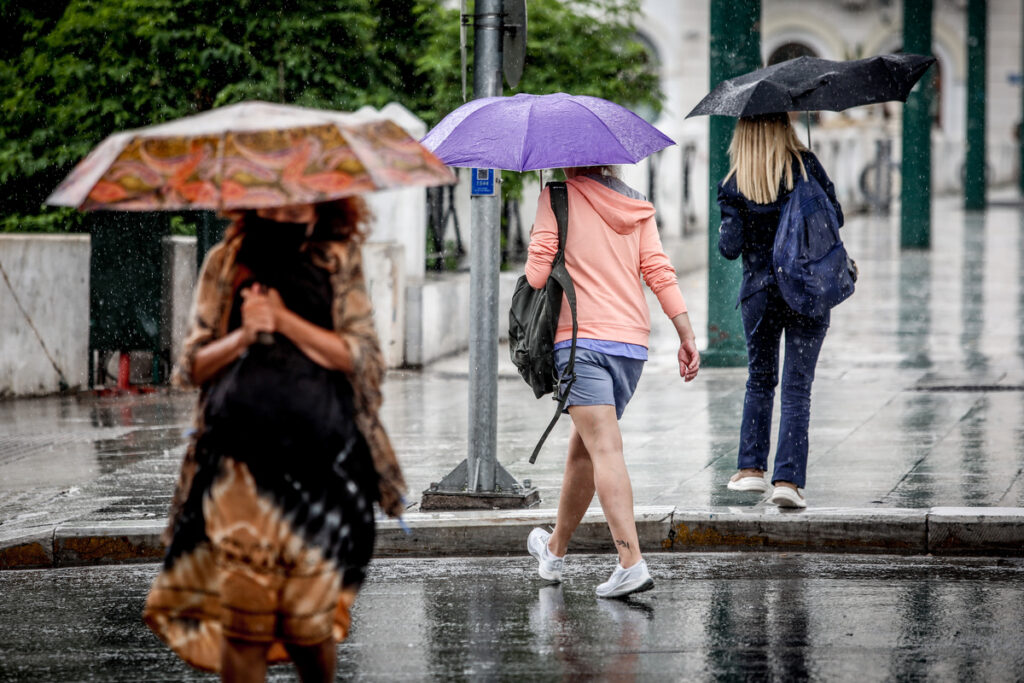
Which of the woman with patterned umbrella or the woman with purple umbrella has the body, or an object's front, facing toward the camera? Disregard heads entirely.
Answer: the woman with patterned umbrella

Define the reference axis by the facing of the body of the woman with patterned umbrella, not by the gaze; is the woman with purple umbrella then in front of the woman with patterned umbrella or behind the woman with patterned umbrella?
behind

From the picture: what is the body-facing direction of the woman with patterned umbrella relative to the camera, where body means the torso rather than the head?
toward the camera

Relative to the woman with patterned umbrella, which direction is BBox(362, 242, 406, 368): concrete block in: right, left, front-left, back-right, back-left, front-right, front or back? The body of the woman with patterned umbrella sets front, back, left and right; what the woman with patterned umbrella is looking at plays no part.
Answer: back

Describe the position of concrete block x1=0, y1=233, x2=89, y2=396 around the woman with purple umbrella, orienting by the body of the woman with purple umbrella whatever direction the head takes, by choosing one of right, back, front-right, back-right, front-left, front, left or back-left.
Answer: front

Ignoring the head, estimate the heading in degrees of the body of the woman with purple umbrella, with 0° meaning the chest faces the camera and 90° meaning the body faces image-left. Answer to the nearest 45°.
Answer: approximately 135°

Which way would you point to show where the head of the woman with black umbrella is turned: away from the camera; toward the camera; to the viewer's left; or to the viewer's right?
away from the camera

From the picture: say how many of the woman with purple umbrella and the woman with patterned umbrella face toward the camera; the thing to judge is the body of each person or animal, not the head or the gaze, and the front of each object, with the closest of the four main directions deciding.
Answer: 1

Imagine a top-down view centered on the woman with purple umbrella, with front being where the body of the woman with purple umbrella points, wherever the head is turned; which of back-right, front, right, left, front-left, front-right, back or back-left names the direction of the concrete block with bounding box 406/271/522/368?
front-right

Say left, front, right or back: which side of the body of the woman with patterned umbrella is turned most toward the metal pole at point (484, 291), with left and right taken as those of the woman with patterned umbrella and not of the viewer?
back

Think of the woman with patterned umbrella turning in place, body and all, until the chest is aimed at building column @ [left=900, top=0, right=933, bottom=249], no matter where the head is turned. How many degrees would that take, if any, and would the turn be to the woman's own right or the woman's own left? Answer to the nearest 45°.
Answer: approximately 135° to the woman's own left

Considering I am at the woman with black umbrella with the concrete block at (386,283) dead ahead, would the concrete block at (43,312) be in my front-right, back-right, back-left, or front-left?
front-left
